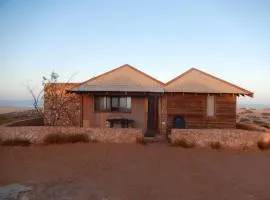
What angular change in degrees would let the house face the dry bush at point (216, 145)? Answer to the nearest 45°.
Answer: approximately 45° to its left

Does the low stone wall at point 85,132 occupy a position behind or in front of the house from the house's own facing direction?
in front

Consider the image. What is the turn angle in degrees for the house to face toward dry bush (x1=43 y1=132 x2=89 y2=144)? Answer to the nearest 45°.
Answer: approximately 45° to its right

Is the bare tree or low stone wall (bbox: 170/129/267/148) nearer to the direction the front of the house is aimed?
the low stone wall

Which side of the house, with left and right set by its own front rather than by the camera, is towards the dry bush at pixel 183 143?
front

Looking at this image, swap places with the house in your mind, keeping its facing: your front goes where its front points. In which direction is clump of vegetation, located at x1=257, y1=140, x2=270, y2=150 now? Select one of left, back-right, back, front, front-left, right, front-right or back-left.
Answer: front-left

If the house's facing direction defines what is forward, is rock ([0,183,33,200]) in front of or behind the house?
in front

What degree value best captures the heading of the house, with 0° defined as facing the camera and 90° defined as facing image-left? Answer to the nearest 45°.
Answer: approximately 0°

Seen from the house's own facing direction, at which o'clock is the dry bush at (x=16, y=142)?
The dry bush is roughly at 2 o'clock from the house.
